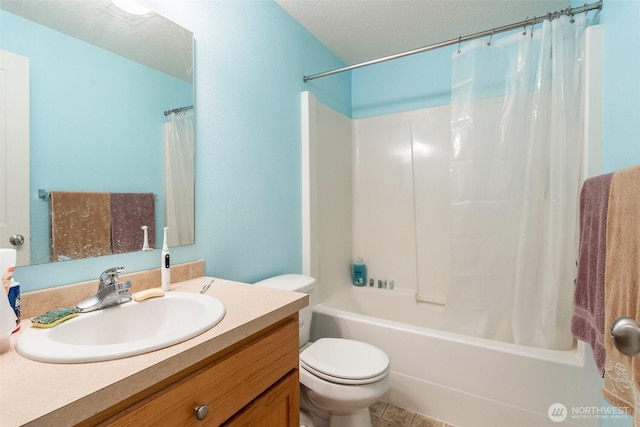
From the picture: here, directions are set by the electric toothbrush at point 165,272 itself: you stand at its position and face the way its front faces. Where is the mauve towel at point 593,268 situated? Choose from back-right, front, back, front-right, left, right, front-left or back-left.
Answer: front

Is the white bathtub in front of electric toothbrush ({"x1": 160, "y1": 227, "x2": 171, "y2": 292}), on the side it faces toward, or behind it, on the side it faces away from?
in front

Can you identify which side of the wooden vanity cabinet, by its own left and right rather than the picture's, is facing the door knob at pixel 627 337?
front

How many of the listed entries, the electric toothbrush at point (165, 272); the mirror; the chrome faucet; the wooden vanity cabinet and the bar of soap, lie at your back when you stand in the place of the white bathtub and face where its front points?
0

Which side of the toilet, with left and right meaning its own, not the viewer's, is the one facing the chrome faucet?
right

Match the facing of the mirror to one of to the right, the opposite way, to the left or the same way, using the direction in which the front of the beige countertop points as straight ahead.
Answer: the same way

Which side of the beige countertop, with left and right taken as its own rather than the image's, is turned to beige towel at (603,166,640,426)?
front

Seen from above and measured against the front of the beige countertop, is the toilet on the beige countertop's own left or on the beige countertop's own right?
on the beige countertop's own left

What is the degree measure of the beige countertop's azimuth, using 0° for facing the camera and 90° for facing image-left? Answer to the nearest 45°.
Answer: approximately 315°

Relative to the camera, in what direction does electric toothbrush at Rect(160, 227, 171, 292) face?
facing the viewer and to the right of the viewer

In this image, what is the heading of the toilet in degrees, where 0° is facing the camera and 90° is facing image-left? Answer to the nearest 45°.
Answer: approximately 315°

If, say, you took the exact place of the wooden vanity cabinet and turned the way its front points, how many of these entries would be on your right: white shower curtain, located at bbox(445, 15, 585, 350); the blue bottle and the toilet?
0

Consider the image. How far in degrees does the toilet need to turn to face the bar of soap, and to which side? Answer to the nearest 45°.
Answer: approximately 90° to its right

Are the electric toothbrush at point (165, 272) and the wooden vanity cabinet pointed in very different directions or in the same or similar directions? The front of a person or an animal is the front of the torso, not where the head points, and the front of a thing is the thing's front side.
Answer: same or similar directions

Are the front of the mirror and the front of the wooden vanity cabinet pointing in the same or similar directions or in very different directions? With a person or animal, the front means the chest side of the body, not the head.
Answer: same or similar directions

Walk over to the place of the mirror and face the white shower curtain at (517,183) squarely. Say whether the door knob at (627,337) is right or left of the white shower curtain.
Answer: right
